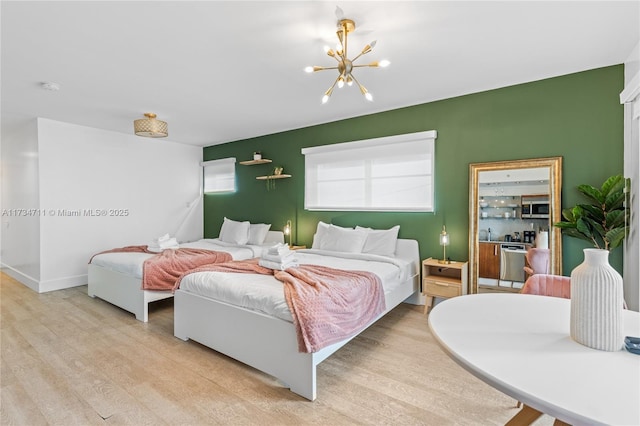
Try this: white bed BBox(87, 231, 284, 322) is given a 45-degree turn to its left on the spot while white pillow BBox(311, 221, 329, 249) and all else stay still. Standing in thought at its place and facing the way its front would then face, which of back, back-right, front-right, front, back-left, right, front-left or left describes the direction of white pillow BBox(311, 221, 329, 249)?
left

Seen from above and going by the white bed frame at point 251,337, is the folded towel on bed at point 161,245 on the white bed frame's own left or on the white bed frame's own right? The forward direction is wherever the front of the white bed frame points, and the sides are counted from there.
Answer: on the white bed frame's own right

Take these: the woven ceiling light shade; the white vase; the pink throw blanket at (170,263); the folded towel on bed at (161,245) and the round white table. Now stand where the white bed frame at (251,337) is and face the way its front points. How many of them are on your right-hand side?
3

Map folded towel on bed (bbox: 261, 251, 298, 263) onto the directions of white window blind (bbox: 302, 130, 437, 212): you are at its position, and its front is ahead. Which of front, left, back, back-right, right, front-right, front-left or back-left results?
front

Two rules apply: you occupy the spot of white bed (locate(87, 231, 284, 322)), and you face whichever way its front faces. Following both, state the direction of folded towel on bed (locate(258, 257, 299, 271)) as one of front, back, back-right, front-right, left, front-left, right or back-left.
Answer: left

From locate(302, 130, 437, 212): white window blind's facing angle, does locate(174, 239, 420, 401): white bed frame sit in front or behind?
in front

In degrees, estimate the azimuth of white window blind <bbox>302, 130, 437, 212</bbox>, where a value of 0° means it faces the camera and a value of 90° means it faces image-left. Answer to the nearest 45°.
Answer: approximately 45°

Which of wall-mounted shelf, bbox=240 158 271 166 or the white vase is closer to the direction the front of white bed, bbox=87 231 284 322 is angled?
the white vase

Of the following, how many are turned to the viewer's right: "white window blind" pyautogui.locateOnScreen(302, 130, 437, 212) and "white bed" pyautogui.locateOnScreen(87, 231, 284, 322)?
0

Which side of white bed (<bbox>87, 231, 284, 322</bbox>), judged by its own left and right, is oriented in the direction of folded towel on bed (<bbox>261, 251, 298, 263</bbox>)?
left

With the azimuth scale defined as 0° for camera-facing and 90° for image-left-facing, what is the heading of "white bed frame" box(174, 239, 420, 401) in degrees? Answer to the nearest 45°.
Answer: approximately 45°

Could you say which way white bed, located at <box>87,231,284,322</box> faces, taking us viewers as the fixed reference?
facing the viewer and to the left of the viewer

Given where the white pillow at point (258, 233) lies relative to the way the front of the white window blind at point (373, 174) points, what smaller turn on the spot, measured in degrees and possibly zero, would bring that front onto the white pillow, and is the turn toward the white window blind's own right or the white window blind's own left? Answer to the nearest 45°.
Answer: approximately 45° to the white window blind's own right

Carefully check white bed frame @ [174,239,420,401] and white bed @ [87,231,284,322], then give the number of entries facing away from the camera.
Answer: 0

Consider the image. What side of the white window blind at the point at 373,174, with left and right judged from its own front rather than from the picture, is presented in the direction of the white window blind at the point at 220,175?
right

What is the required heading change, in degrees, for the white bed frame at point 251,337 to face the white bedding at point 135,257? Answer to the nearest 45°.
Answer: approximately 90° to its right

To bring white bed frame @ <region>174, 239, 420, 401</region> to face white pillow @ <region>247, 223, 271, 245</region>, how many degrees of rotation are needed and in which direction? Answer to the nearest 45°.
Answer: approximately 135° to its right
